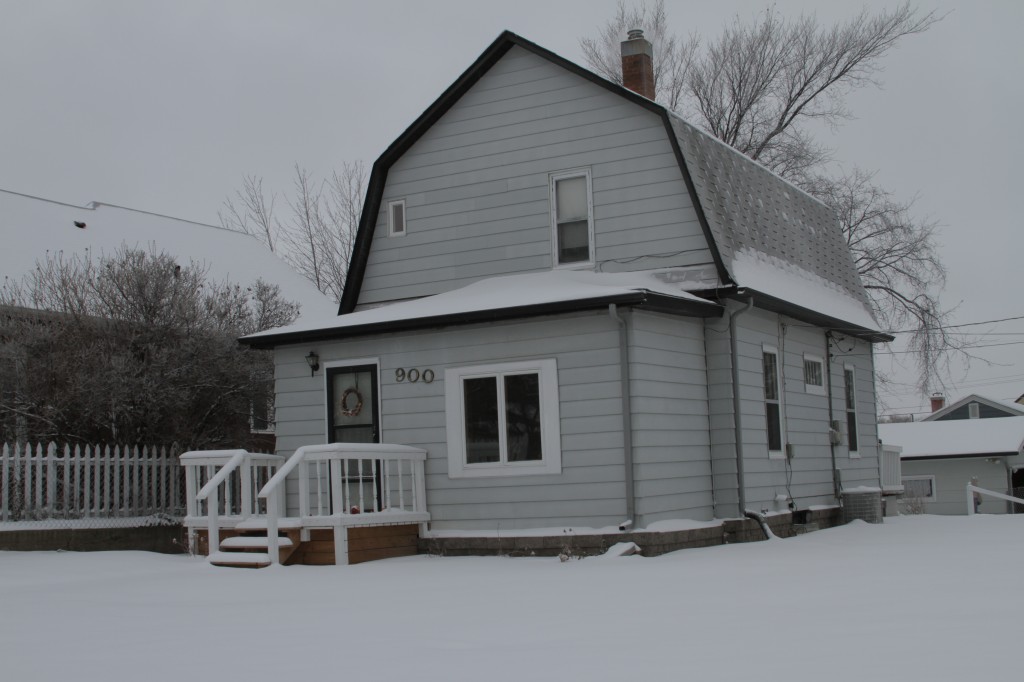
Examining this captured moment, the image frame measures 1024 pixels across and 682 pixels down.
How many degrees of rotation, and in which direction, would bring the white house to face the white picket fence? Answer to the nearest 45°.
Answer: approximately 45° to its right

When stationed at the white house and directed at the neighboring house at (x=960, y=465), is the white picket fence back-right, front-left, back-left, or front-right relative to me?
back-left

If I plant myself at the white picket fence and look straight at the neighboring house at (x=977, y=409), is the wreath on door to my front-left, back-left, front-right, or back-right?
front-right

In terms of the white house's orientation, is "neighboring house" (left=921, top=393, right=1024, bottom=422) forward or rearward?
rearward

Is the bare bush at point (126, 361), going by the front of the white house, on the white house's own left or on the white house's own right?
on the white house's own right

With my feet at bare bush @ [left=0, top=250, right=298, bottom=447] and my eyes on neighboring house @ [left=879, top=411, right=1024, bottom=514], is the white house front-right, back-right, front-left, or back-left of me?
front-right

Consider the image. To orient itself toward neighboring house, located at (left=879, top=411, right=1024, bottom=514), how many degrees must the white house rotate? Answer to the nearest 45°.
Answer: approximately 180°

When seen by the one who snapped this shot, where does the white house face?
facing the viewer and to the left of the viewer

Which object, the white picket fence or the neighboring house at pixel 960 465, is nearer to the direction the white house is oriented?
the white picket fence
